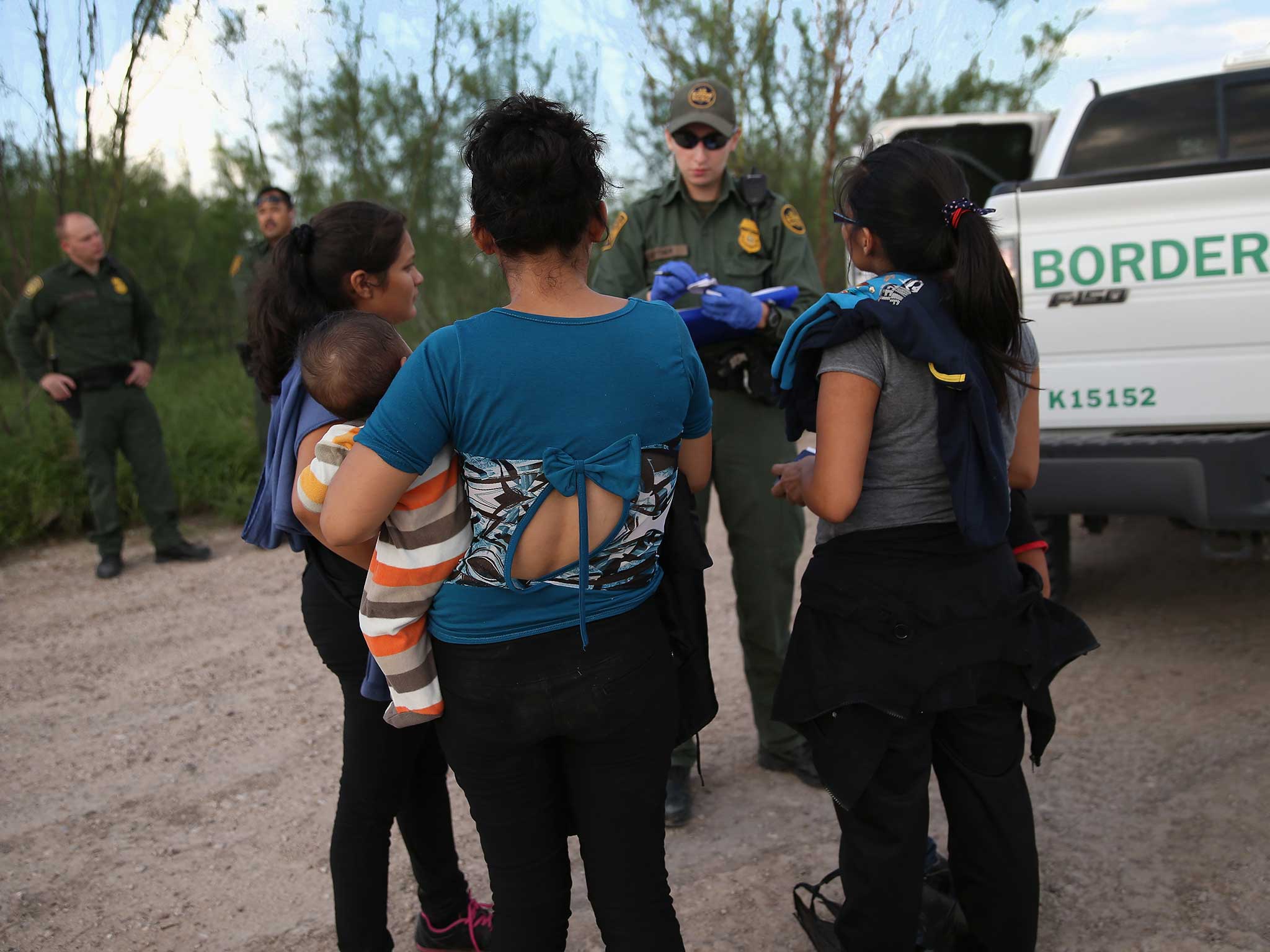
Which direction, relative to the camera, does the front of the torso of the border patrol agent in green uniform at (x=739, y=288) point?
toward the camera

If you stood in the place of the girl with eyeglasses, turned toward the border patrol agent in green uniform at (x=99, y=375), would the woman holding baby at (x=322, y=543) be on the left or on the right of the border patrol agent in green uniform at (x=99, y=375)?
left

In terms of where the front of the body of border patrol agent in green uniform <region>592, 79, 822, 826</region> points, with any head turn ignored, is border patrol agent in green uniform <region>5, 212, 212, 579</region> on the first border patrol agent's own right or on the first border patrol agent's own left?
on the first border patrol agent's own right

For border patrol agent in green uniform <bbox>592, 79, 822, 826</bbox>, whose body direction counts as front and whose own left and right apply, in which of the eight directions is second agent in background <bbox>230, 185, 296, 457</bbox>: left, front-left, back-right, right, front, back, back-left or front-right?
back-right

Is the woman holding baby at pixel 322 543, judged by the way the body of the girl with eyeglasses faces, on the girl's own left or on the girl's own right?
on the girl's own left

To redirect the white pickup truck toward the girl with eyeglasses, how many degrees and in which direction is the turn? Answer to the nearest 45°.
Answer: approximately 180°

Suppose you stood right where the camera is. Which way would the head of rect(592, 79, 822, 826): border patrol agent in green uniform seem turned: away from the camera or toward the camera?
toward the camera

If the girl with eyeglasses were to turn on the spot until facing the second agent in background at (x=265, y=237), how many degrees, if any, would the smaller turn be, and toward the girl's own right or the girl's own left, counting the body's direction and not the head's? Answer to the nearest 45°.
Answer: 0° — they already face them

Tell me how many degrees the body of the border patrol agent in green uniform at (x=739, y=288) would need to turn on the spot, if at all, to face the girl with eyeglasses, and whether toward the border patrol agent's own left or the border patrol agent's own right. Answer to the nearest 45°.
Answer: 0° — they already face them

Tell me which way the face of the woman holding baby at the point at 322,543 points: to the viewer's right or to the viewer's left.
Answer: to the viewer's right

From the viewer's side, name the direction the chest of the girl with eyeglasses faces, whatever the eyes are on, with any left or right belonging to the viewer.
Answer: facing away from the viewer and to the left of the viewer
